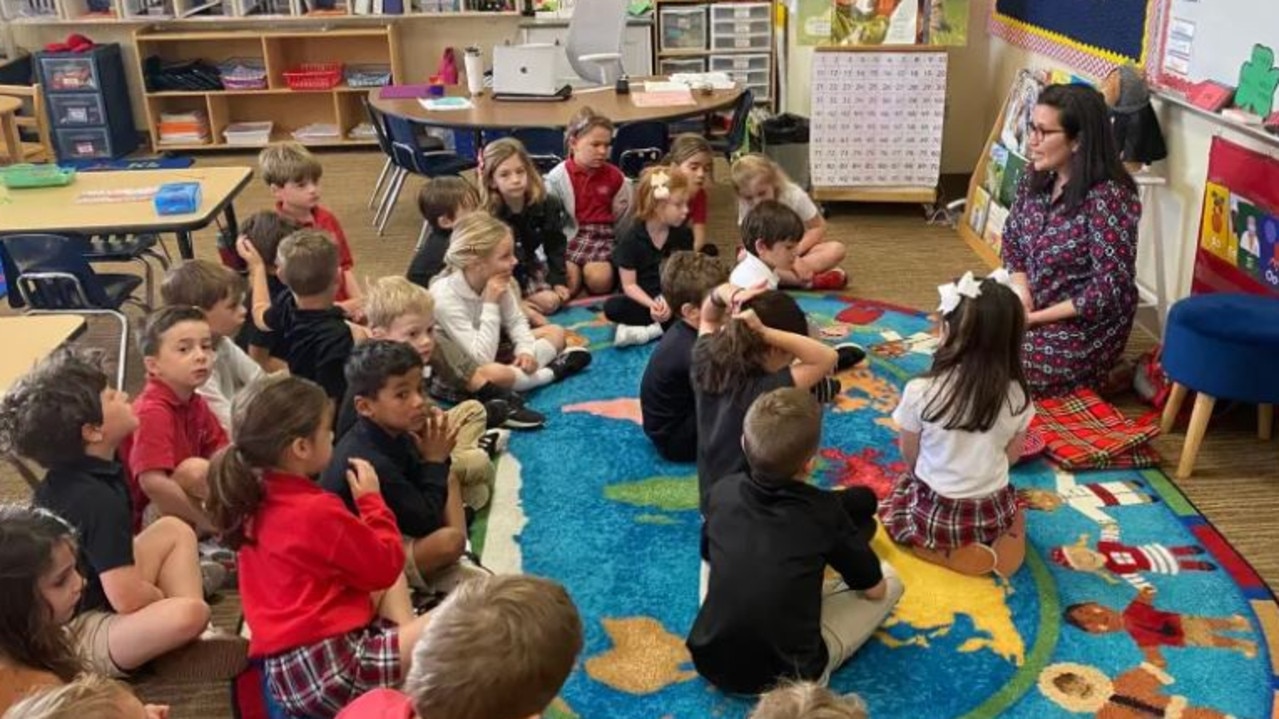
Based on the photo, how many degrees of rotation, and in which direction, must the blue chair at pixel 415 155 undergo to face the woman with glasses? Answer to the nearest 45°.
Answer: approximately 45° to its right

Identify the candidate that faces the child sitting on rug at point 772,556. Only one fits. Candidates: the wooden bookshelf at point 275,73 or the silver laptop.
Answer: the wooden bookshelf

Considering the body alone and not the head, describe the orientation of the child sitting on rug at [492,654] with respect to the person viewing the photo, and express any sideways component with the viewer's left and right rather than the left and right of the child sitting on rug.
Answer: facing away from the viewer and to the right of the viewer

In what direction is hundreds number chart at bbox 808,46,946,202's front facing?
toward the camera

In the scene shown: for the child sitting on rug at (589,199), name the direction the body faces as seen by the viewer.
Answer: toward the camera

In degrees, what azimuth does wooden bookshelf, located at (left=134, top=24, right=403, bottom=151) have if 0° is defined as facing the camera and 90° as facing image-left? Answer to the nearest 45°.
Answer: approximately 0°

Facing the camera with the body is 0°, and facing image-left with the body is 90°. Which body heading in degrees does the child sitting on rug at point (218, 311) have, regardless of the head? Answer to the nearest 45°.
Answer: approximately 270°

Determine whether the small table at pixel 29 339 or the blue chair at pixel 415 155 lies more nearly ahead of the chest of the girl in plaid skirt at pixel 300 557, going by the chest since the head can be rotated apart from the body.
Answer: the blue chair

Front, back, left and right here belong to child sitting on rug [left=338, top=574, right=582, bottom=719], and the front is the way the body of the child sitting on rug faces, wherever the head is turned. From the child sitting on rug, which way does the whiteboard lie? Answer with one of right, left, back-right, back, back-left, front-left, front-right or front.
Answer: front

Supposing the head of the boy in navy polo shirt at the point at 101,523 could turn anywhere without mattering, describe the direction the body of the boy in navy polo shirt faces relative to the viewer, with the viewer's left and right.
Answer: facing to the right of the viewer

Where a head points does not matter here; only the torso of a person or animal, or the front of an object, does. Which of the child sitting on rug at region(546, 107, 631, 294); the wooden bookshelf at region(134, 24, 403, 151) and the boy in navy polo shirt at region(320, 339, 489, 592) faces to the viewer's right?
the boy in navy polo shirt

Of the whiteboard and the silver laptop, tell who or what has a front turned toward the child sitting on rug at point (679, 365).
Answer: the whiteboard

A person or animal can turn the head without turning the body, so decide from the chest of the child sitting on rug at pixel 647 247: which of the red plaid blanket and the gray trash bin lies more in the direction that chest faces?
the red plaid blanket

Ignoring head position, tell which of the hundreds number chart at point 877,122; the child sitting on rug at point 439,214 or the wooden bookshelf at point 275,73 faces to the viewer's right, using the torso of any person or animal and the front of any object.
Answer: the child sitting on rug

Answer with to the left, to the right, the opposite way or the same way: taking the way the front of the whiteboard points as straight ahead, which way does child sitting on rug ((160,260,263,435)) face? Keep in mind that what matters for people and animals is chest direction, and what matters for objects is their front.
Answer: the opposite way

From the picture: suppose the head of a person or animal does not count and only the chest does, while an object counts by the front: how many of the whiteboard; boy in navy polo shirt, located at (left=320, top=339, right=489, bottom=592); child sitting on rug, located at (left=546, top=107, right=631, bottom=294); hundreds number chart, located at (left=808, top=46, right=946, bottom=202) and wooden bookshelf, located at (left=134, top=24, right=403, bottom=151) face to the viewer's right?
1

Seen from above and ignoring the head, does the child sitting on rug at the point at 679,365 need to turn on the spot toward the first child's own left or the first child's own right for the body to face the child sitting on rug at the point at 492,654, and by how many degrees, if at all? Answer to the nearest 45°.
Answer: approximately 90° to the first child's own right

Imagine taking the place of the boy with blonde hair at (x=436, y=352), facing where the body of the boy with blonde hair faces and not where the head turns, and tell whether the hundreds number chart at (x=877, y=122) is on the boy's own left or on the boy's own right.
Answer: on the boy's own left

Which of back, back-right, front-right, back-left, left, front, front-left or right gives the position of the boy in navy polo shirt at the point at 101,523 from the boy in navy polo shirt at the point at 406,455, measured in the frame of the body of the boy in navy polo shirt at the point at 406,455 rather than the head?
back

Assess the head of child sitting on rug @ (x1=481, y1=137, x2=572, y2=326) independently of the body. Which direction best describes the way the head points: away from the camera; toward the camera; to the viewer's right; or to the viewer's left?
toward the camera

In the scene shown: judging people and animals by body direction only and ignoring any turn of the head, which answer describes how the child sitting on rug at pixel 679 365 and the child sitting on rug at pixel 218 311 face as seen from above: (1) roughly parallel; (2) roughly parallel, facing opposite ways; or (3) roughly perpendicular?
roughly parallel

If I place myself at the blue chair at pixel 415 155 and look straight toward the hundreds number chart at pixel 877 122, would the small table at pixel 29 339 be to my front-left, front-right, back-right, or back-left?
back-right

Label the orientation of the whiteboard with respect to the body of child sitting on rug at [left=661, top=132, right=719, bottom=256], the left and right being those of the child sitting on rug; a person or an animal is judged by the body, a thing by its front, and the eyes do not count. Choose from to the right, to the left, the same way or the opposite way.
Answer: to the right

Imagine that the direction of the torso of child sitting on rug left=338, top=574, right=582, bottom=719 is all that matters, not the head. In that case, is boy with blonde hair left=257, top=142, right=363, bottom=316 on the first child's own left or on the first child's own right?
on the first child's own left
